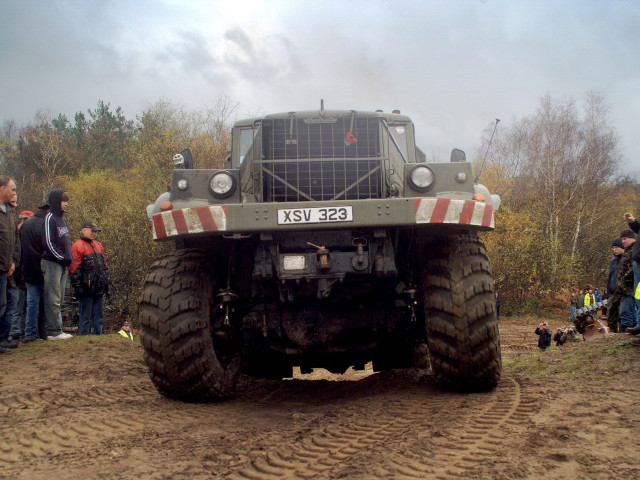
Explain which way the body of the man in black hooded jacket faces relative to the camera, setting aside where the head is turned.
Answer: to the viewer's right

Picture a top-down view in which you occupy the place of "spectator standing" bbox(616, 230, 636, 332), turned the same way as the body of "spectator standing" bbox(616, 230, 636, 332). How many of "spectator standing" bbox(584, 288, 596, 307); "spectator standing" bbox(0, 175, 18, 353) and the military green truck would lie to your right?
1

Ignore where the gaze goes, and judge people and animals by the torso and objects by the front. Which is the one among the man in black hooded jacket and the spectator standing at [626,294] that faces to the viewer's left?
the spectator standing

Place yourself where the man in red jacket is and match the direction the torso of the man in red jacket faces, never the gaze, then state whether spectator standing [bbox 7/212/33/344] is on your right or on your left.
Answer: on your right

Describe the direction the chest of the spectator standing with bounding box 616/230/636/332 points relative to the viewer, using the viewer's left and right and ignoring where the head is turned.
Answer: facing to the left of the viewer

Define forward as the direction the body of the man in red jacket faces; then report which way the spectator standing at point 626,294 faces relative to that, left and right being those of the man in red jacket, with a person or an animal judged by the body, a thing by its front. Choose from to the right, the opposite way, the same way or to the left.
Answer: the opposite way

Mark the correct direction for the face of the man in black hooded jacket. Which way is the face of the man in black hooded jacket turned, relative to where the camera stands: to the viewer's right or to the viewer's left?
to the viewer's right

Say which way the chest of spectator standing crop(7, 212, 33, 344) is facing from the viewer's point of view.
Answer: to the viewer's right

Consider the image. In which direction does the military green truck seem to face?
toward the camera

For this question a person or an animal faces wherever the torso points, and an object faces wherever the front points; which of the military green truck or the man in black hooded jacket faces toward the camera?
the military green truck

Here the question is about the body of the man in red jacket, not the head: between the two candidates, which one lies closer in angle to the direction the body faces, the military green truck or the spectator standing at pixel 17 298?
the military green truck

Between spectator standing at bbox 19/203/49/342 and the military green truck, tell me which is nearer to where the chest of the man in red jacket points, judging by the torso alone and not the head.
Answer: the military green truck

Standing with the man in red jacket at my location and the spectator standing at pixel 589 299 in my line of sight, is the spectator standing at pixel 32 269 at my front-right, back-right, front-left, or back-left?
back-right

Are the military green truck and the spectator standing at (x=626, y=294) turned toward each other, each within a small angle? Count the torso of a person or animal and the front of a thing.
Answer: no

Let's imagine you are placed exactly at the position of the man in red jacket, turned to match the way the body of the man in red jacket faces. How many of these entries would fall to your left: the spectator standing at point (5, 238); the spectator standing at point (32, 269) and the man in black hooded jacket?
0

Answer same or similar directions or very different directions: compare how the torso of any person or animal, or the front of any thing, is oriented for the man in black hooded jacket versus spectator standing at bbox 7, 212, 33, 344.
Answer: same or similar directions
